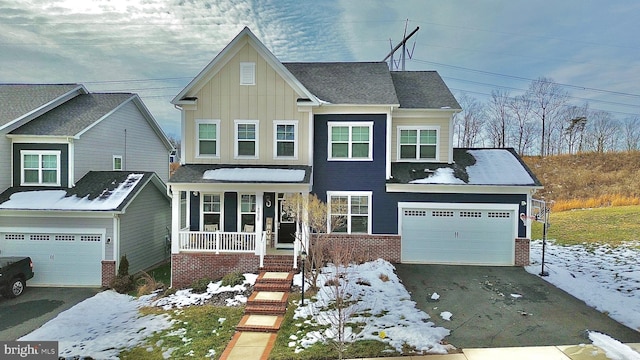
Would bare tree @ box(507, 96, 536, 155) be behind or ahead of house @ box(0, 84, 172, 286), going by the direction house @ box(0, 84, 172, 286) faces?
behind

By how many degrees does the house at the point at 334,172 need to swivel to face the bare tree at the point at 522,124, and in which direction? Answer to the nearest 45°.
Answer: approximately 135° to its left

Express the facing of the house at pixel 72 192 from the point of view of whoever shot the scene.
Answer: facing the viewer and to the left of the viewer

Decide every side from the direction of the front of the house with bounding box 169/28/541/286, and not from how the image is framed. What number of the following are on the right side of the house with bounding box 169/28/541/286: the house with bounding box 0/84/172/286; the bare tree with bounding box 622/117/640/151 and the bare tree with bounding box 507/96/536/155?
1

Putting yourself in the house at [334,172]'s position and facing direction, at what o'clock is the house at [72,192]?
the house at [72,192] is roughly at 3 o'clock from the house at [334,172].

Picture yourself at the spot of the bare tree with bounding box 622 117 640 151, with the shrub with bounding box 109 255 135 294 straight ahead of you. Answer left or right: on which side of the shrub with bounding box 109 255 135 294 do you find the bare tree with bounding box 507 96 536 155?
right

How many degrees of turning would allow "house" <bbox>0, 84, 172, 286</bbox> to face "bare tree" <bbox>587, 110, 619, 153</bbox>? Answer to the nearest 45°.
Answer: approximately 135° to its left

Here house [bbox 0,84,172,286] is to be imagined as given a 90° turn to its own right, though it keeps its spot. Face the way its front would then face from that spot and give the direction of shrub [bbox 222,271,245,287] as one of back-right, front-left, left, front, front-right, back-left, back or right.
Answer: back

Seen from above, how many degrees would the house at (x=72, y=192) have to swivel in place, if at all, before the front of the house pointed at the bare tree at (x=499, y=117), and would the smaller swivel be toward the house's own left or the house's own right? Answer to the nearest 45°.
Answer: approximately 135° to the house's own left

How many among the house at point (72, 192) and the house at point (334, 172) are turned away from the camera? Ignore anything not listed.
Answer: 0

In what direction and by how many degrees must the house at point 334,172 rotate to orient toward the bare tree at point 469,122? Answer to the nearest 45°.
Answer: approximately 135° to its left

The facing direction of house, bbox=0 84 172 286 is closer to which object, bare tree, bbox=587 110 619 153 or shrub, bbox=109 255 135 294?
the shrub

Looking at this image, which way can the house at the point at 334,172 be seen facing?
toward the camera
